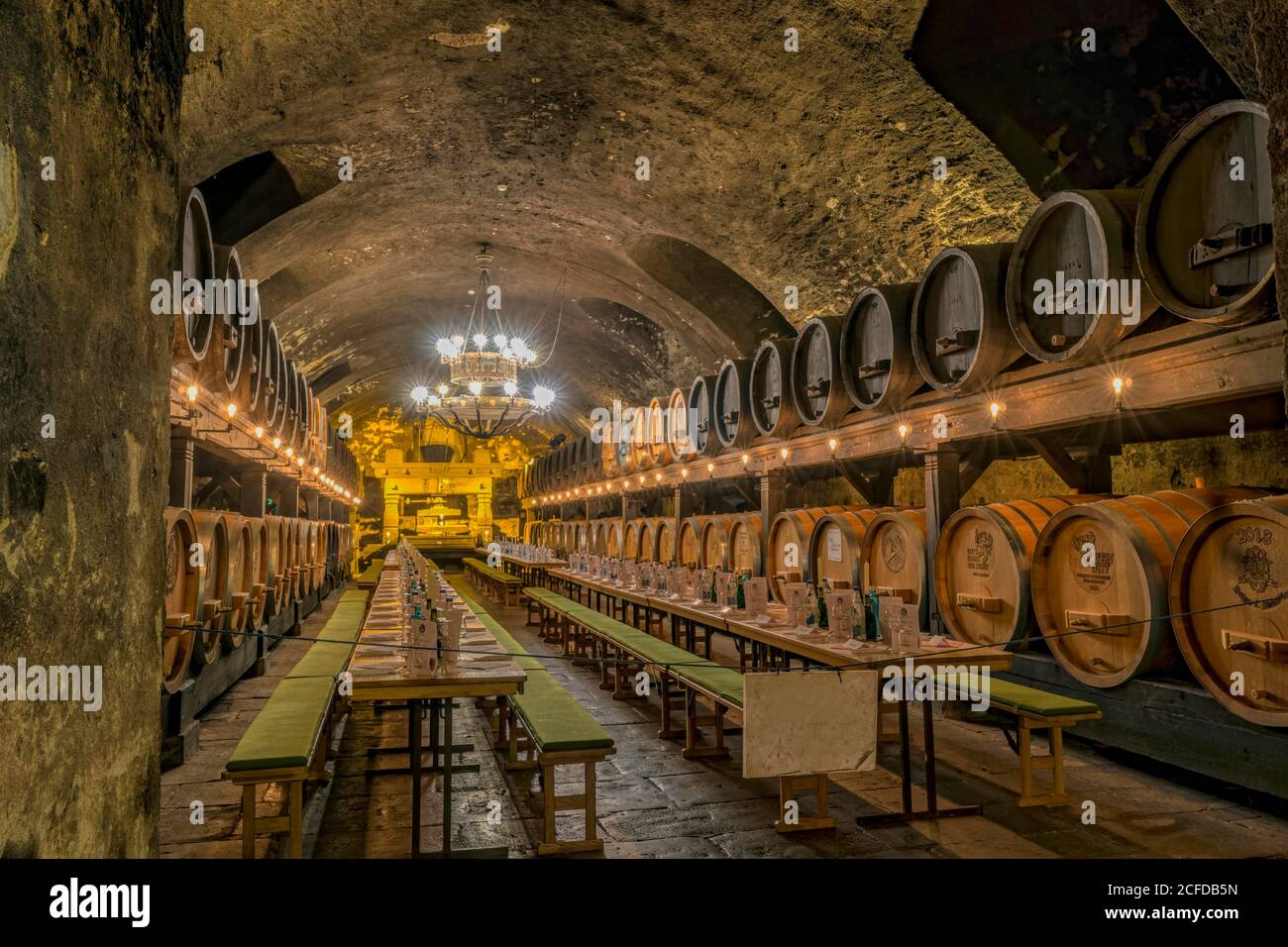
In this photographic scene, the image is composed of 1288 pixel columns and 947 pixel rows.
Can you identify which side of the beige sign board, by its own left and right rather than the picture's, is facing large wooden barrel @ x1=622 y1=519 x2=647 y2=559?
back

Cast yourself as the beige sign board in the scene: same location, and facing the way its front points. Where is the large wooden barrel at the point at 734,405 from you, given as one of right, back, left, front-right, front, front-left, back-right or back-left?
back

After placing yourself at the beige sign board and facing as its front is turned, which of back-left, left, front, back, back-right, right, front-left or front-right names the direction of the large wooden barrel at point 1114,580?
back-left

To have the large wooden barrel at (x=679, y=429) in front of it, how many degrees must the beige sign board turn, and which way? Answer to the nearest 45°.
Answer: approximately 180°

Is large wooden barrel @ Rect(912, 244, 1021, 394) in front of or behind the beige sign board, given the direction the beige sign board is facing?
behind

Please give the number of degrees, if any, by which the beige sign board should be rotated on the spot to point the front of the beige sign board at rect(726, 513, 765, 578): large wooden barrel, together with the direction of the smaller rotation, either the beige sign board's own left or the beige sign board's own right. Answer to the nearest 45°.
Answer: approximately 180°

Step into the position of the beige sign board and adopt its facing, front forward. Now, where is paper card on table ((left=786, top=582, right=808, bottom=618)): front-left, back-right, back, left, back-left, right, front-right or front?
back

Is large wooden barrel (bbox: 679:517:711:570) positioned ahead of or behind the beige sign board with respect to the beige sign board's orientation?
behind

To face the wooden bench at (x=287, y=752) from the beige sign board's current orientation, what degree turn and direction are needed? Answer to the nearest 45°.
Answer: approximately 90° to its right

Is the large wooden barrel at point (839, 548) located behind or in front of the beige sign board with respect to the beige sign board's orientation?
behind

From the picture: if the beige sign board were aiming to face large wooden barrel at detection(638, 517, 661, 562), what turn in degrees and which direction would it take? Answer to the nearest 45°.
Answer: approximately 180°

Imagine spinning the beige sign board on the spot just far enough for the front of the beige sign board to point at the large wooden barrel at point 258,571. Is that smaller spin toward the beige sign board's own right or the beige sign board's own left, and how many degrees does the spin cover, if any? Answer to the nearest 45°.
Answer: approximately 135° to the beige sign board's own right

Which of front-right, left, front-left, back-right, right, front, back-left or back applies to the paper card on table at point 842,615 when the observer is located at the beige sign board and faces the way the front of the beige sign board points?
back

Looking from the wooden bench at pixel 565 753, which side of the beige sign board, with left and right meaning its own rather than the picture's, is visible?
right

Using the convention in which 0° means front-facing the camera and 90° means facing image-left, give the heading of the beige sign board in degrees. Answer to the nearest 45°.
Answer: approximately 0°

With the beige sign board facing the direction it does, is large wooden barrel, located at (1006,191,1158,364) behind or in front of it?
behind

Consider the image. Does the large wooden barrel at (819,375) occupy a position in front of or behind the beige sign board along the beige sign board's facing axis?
behind
